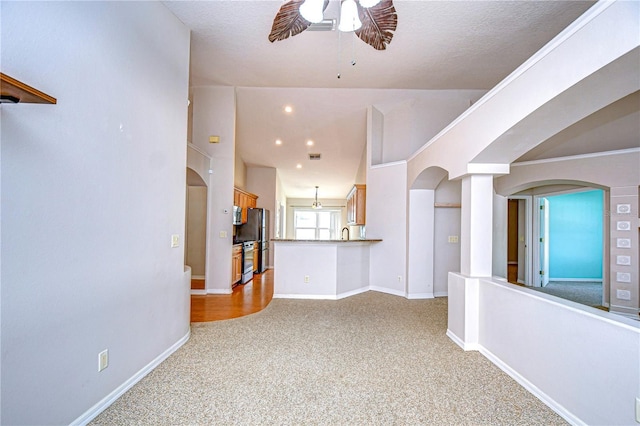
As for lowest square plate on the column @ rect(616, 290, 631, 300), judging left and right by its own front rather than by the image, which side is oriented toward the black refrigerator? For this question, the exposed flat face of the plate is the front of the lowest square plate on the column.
right

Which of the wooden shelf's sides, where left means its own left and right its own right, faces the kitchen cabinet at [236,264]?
left

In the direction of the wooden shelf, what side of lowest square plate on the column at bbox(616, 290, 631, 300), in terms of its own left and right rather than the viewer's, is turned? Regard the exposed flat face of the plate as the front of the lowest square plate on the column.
front

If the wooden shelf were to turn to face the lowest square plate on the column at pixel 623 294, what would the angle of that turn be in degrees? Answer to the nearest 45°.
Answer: approximately 45° to its left

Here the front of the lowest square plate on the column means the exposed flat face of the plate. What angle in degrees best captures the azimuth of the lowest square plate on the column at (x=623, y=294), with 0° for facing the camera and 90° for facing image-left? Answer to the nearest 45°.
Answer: approximately 0°

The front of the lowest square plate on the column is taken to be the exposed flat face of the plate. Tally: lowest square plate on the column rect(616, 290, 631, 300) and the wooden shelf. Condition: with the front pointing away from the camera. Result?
0

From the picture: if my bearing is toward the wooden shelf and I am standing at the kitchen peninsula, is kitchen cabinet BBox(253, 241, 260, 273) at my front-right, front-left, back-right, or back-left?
back-right

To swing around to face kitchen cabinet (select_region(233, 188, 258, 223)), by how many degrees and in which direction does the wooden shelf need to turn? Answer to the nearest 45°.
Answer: approximately 90° to its left

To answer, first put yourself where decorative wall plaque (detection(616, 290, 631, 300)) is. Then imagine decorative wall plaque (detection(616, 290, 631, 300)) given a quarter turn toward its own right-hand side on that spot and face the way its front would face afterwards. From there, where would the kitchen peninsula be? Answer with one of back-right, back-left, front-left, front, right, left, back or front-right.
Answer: front-left

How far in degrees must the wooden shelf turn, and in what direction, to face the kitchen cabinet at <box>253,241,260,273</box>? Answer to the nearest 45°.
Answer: approximately 90° to its left

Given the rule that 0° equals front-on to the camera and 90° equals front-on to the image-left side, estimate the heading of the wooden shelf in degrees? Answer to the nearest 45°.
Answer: approximately 315°

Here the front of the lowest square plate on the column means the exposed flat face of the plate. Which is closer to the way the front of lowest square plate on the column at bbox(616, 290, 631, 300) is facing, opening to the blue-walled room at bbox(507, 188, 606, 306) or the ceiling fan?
the ceiling fan

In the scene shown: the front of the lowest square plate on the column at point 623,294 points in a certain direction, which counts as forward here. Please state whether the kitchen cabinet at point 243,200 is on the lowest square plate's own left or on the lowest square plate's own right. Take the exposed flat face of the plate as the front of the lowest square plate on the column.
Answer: on the lowest square plate's own right

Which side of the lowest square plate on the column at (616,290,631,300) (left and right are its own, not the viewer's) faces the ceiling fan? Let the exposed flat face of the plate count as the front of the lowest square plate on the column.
front
